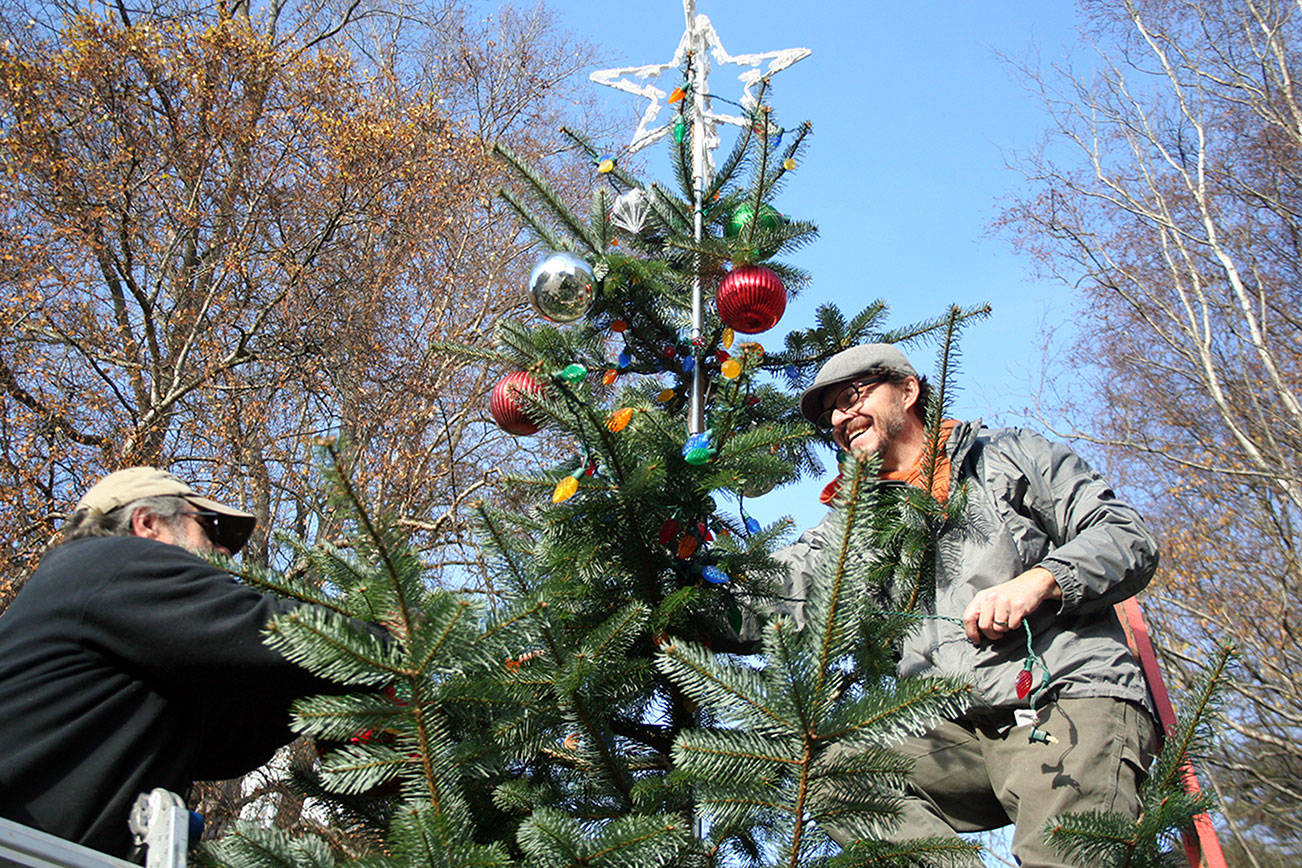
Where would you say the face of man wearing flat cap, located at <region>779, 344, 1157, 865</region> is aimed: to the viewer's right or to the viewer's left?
to the viewer's left

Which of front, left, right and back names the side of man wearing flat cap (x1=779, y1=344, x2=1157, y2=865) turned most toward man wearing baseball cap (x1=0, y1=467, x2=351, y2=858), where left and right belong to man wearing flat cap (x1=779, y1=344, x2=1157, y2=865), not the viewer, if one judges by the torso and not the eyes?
front

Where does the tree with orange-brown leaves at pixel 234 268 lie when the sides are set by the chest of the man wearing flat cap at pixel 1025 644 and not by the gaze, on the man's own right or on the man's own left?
on the man's own right

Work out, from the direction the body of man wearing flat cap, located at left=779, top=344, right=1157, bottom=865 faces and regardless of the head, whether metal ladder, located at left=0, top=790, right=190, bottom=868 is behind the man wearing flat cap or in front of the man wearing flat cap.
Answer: in front

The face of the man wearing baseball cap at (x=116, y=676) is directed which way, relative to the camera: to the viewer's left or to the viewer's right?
to the viewer's right
